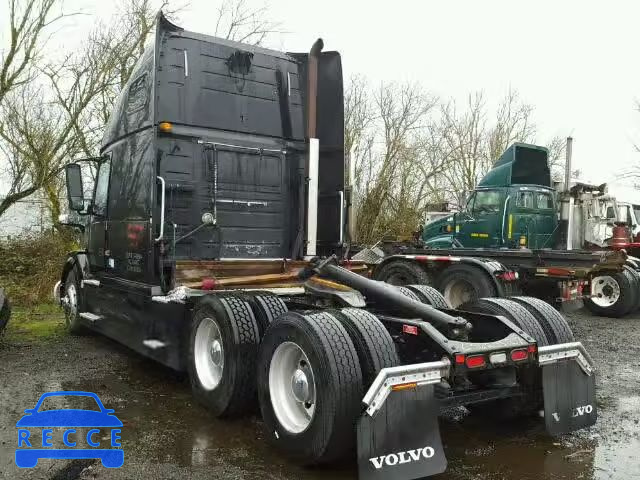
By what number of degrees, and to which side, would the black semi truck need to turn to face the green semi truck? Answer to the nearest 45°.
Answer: approximately 90° to its right

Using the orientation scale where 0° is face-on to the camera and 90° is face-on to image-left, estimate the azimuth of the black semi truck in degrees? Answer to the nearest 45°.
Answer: approximately 135°

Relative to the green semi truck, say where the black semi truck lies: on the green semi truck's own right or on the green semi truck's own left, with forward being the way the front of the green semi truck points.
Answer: on the green semi truck's own left

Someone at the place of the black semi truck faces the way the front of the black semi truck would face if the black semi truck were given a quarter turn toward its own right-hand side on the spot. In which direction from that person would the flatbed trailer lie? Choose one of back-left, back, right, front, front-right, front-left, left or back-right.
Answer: front

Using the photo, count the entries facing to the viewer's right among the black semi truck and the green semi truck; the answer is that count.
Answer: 0

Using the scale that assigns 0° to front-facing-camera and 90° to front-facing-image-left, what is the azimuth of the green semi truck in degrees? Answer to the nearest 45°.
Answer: approximately 135°
